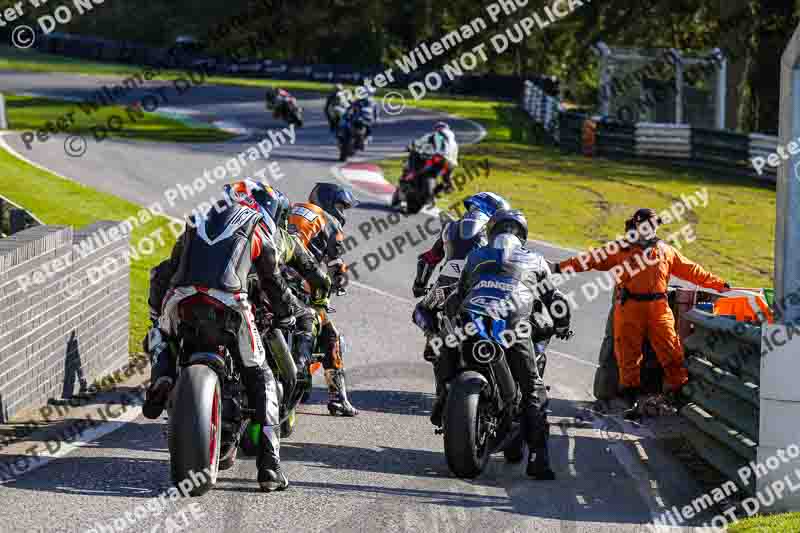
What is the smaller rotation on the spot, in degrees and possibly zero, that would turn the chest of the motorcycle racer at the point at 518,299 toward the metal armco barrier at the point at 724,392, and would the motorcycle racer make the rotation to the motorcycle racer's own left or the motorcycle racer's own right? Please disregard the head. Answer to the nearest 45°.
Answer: approximately 90° to the motorcycle racer's own right

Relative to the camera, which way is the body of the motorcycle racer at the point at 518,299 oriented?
away from the camera

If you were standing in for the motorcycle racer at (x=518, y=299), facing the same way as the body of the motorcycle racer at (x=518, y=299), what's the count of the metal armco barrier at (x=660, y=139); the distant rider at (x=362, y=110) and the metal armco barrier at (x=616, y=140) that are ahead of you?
3

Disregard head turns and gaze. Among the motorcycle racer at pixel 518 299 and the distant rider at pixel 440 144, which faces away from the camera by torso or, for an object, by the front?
the motorcycle racer

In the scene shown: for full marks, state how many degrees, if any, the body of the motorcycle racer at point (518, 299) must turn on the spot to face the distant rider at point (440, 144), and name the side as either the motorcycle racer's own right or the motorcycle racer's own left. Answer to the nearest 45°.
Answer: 0° — they already face them

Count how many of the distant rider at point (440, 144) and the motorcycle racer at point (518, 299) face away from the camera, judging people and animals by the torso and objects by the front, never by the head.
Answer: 1

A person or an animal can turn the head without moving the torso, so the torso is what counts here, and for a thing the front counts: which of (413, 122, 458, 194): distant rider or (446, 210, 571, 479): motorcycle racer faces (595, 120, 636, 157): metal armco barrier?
the motorcycle racer
